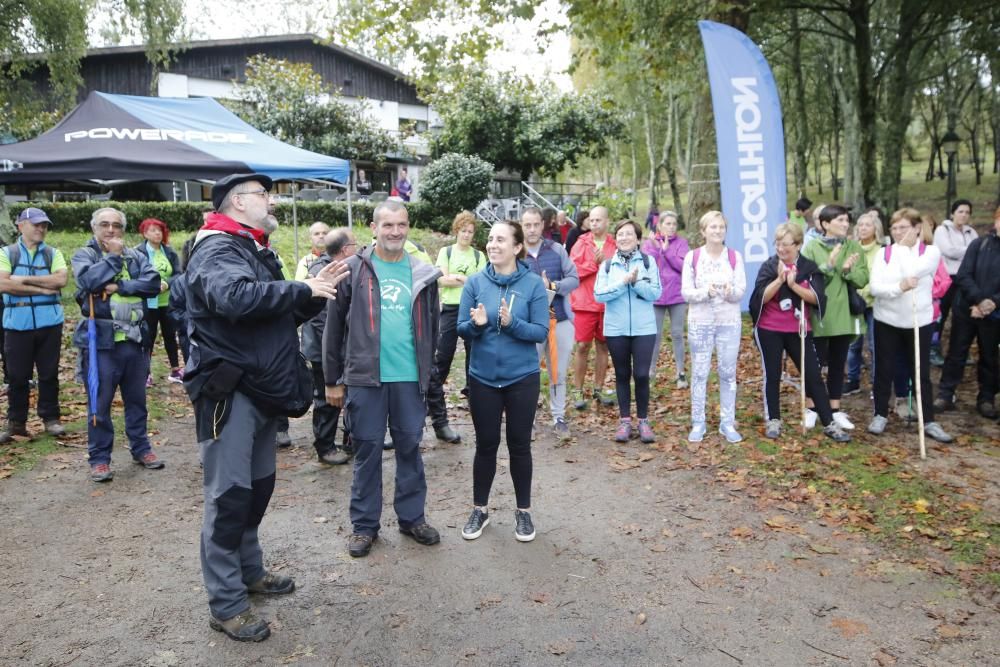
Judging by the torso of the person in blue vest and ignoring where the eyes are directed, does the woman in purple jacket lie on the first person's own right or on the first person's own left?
on the first person's own left

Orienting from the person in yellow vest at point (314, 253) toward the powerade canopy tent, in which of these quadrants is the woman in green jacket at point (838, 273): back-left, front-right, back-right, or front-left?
back-right

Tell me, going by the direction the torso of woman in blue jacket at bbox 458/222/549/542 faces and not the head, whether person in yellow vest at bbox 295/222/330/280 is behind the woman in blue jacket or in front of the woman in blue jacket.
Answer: behind

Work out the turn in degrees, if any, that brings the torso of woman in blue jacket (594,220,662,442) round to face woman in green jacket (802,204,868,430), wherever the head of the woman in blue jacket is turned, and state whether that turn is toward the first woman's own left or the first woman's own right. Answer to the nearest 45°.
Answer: approximately 90° to the first woman's own left

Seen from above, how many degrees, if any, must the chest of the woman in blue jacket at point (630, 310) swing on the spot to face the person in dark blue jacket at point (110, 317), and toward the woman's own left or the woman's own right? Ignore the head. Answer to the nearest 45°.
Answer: approximately 90° to the woman's own right

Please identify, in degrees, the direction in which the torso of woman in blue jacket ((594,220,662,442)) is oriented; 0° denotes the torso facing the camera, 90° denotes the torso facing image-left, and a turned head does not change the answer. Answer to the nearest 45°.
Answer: approximately 0°

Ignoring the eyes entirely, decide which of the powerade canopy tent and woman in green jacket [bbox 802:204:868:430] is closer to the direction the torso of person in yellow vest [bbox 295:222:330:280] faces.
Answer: the woman in green jacket

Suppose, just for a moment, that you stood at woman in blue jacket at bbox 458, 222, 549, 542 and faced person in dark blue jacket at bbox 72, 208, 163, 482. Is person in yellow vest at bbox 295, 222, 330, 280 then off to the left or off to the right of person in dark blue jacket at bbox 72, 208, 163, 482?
right

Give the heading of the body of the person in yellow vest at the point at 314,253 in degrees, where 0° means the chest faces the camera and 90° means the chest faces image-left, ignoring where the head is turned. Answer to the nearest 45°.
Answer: approximately 0°
